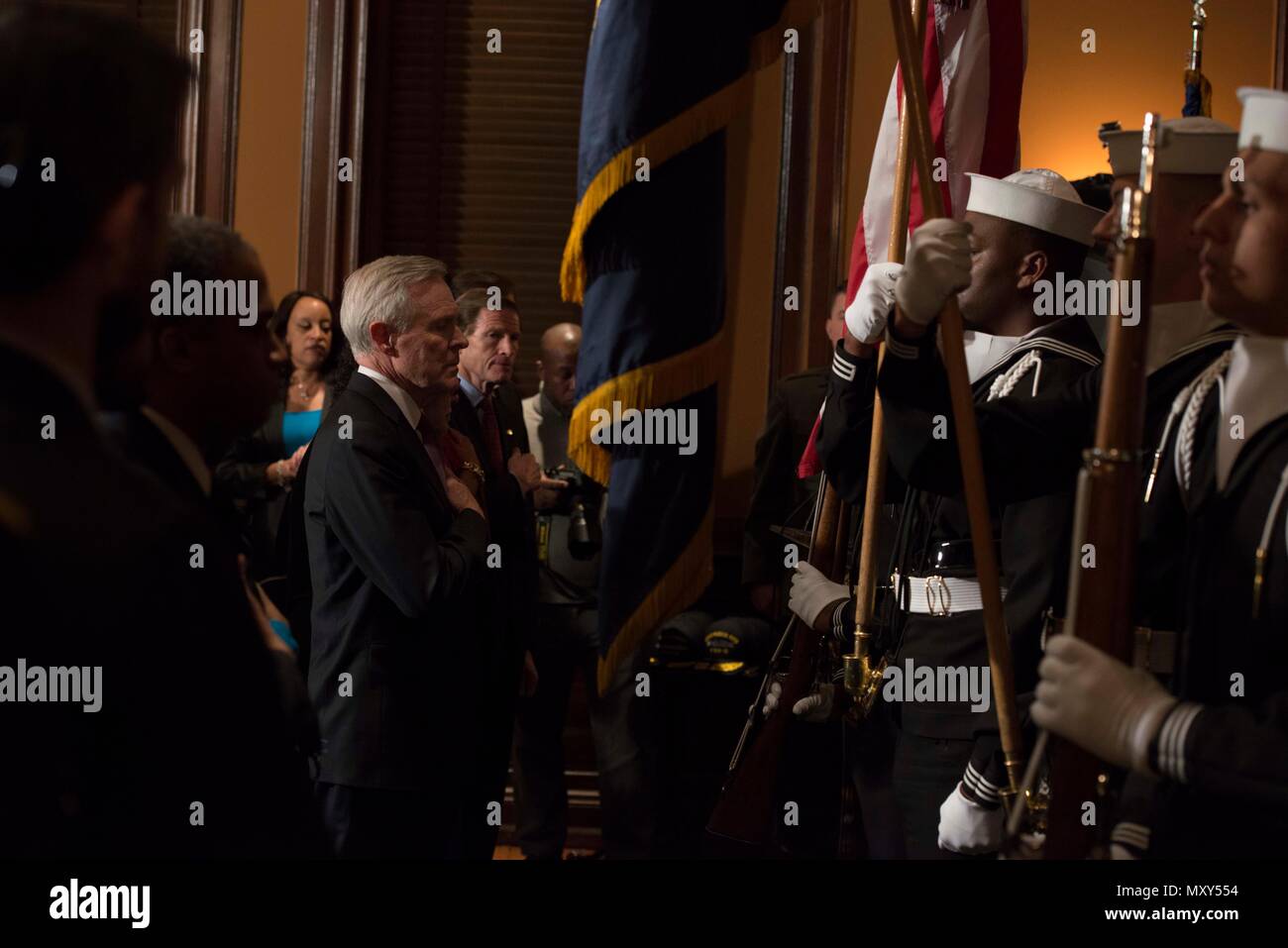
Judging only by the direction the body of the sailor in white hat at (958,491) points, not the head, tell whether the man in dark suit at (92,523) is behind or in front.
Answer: in front

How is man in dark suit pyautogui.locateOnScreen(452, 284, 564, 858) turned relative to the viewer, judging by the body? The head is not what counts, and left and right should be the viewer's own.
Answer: facing the viewer and to the right of the viewer

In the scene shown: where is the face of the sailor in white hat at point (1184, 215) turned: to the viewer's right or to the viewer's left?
to the viewer's left

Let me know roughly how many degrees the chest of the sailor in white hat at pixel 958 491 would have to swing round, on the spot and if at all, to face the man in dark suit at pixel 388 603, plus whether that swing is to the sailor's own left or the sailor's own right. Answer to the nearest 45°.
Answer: approximately 45° to the sailor's own right

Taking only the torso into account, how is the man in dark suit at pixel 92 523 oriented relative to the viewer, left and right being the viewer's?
facing away from the viewer and to the right of the viewer

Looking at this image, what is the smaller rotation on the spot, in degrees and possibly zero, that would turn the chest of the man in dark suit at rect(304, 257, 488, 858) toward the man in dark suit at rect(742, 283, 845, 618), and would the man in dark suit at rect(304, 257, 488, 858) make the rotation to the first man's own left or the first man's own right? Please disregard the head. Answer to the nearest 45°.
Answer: approximately 45° to the first man's own left

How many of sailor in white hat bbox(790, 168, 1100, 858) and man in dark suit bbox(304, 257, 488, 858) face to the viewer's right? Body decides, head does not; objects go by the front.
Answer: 1

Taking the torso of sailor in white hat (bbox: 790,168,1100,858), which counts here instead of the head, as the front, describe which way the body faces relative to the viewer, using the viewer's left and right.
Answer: facing the viewer and to the left of the viewer

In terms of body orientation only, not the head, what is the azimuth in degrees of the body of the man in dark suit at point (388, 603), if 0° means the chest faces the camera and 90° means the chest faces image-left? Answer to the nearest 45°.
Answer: approximately 270°

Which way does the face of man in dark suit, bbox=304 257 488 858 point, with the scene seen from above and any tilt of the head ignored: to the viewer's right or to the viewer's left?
to the viewer's right

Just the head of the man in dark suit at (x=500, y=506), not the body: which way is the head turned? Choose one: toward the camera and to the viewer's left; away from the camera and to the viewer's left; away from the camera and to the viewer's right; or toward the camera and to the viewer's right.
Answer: toward the camera and to the viewer's right

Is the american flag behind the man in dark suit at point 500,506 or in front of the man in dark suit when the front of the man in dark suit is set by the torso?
in front

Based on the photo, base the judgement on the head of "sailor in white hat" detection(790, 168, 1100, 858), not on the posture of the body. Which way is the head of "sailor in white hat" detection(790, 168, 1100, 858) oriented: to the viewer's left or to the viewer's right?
to the viewer's left
